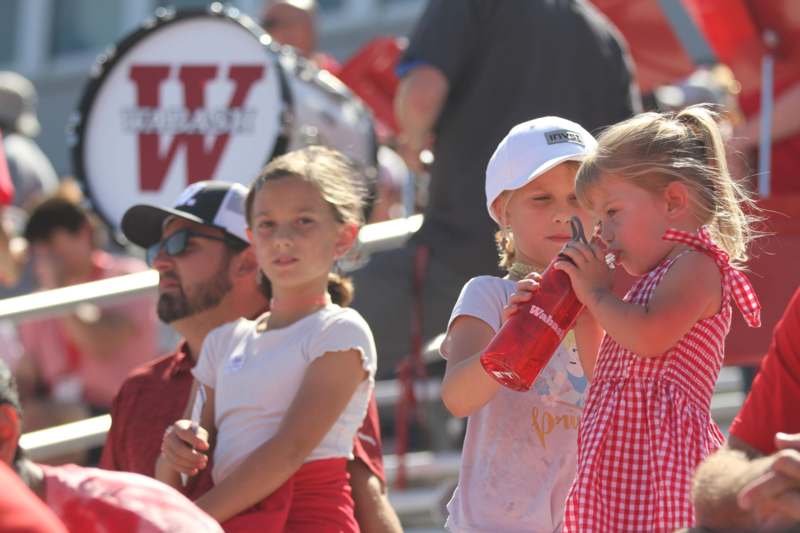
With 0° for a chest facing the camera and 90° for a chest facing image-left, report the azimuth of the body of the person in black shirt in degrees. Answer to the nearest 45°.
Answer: approximately 180°

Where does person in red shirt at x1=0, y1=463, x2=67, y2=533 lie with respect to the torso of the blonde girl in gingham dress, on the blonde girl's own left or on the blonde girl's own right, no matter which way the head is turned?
on the blonde girl's own left

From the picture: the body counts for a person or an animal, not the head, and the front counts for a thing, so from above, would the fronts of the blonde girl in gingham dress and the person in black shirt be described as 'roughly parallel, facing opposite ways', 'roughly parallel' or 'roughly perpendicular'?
roughly perpendicular

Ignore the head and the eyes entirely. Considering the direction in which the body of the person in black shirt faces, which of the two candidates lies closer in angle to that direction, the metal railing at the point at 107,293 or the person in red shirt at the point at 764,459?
the metal railing

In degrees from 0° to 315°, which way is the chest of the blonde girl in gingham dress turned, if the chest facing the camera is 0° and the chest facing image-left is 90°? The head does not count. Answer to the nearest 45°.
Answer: approximately 90°

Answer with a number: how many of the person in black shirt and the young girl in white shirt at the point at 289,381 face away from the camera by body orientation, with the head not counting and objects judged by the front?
1
